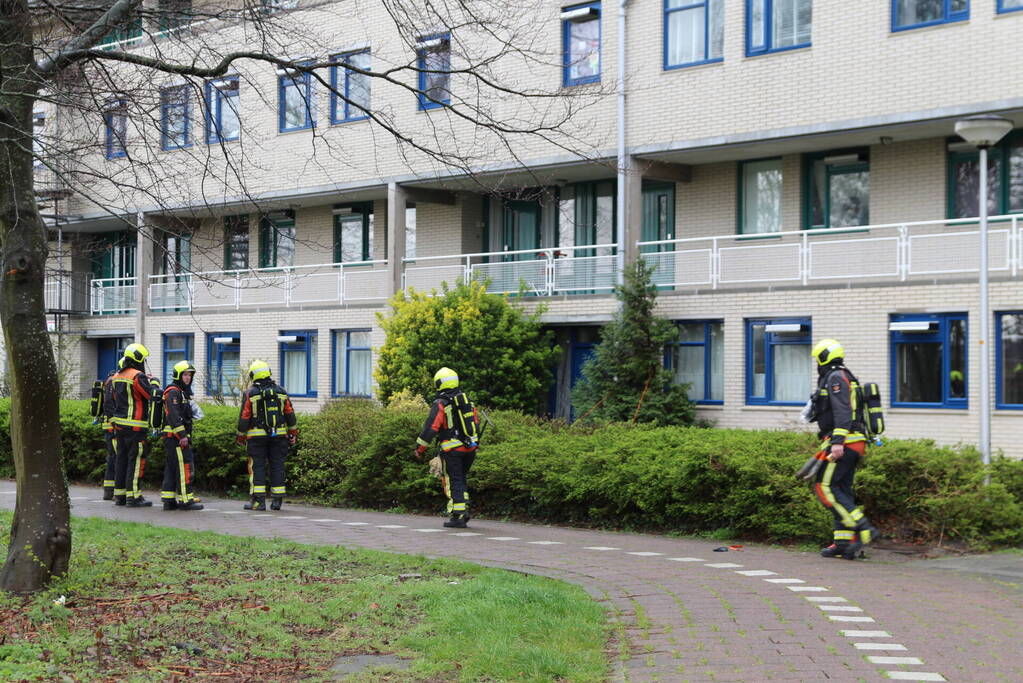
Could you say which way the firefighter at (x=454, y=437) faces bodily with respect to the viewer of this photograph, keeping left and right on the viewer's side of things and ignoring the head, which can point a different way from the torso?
facing away from the viewer and to the left of the viewer

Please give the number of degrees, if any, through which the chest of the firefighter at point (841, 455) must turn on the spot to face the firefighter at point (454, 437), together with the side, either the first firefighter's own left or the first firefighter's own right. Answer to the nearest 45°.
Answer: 0° — they already face them

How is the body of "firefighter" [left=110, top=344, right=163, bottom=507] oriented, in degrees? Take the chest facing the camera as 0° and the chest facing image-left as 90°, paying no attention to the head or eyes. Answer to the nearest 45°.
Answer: approximately 225°

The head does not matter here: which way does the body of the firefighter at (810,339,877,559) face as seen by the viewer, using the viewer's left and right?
facing to the left of the viewer
